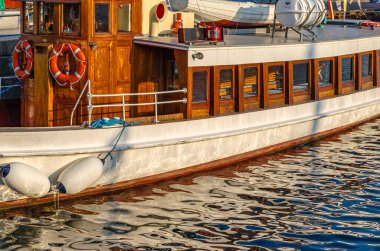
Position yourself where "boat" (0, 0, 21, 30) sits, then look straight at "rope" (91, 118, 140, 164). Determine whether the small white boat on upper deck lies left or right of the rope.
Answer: left

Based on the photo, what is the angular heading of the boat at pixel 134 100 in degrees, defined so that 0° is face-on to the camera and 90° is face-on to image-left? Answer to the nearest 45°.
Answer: approximately 45°
